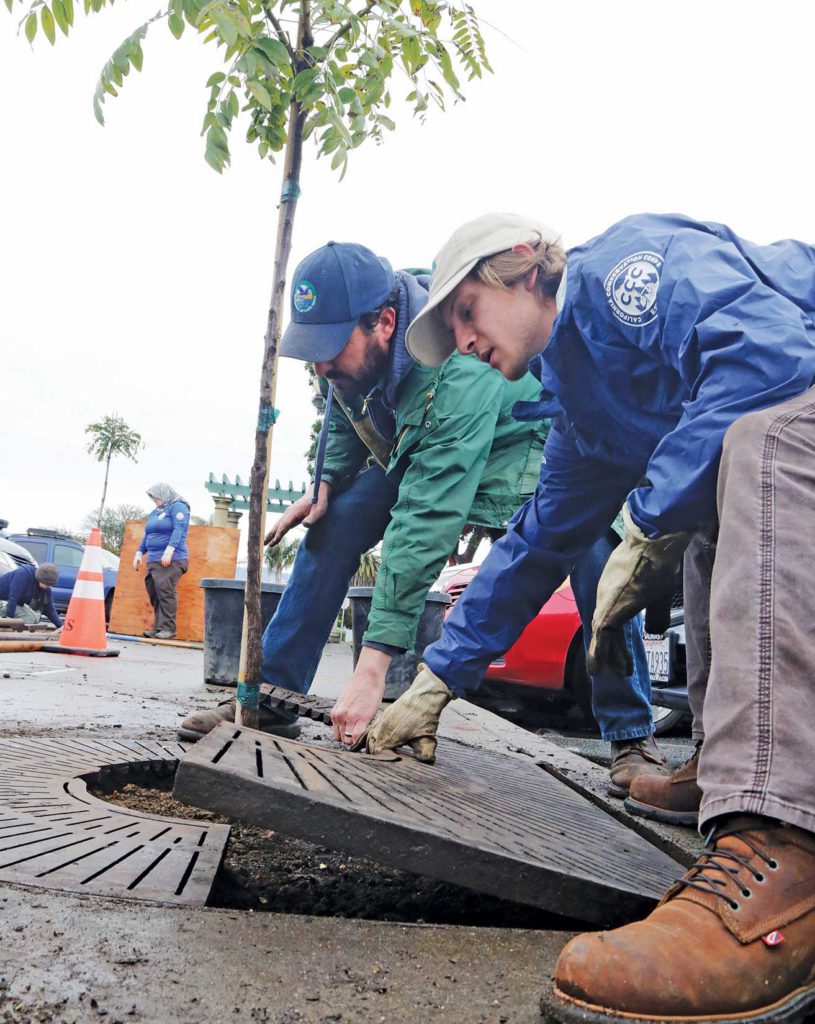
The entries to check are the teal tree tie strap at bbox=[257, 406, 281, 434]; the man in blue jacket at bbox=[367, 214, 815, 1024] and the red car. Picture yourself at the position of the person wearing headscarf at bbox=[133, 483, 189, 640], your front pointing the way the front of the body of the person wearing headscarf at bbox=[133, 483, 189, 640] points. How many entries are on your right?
0

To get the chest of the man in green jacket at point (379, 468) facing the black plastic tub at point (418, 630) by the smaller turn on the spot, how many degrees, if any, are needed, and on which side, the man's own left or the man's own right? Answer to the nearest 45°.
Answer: approximately 135° to the man's own right

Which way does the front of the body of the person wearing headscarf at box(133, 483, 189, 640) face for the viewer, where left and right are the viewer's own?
facing the viewer and to the left of the viewer

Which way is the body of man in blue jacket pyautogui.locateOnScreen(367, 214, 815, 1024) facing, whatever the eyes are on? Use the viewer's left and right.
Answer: facing to the left of the viewer

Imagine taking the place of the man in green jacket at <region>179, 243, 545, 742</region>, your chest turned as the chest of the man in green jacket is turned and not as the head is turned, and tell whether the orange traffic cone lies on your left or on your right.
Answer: on your right

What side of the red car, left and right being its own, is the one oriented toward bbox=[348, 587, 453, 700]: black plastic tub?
front

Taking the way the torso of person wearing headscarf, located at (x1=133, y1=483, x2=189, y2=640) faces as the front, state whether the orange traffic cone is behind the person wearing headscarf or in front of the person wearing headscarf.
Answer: in front
